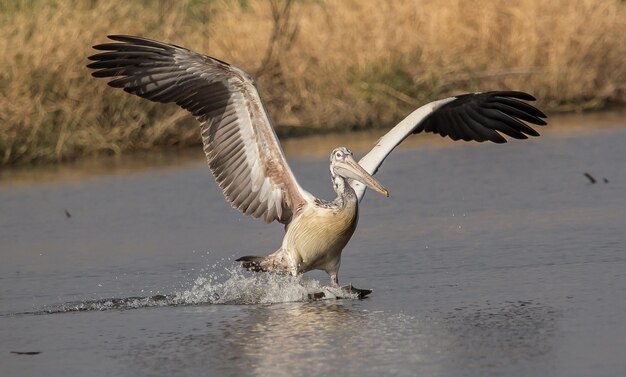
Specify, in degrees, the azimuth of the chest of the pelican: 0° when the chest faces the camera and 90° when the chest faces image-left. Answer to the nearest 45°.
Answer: approximately 315°
